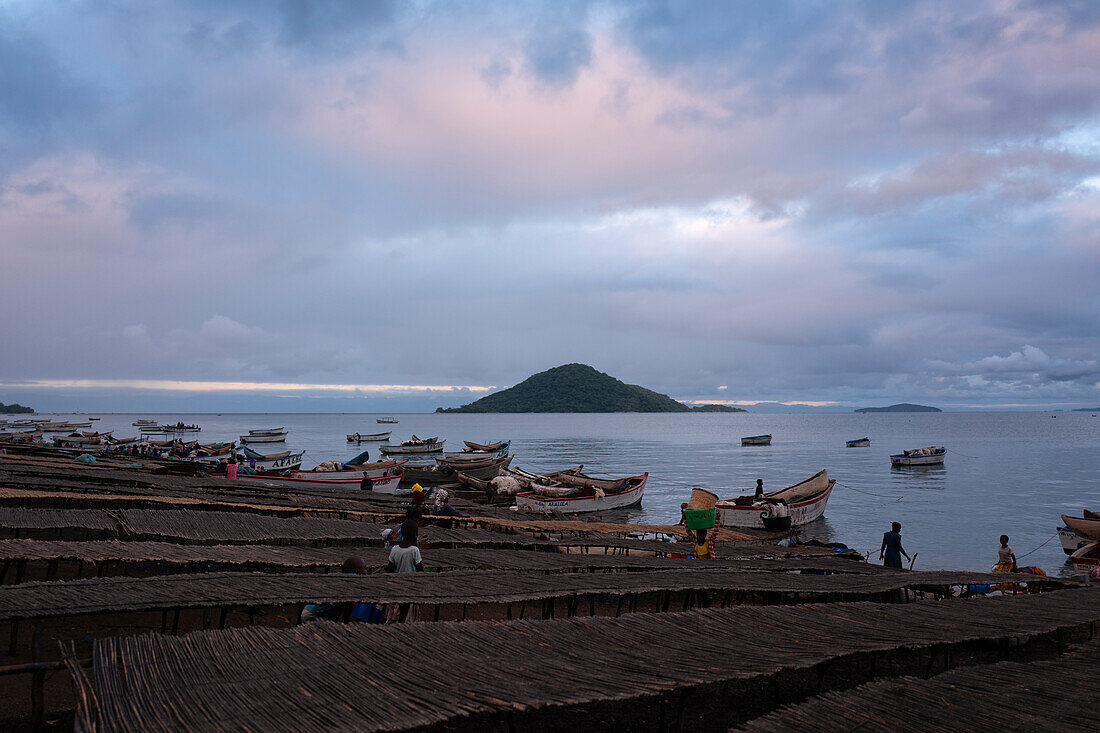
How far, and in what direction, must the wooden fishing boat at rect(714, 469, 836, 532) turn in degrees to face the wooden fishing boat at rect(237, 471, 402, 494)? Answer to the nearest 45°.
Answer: approximately 180°

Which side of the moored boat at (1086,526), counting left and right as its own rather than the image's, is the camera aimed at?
left

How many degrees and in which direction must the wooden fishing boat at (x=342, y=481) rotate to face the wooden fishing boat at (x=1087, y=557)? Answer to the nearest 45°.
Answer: approximately 45° to its right

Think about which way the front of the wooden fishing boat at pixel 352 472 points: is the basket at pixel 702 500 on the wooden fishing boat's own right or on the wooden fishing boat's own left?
on the wooden fishing boat's own right

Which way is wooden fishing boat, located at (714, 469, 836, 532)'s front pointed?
to the viewer's right

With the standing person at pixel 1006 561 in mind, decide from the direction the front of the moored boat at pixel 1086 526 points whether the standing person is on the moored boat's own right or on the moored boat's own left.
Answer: on the moored boat's own left

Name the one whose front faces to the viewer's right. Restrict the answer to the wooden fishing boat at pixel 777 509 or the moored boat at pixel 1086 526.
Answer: the wooden fishing boat

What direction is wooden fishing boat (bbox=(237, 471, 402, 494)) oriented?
to the viewer's right

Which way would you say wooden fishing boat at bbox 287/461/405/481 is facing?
to the viewer's right
